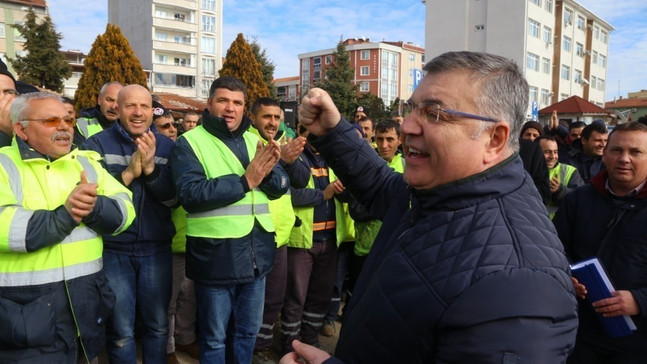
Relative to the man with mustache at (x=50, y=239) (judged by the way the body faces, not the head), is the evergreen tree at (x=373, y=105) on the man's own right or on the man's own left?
on the man's own left

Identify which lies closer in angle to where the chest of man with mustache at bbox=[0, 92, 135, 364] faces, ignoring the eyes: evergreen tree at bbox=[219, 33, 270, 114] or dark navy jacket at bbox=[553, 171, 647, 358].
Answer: the dark navy jacket

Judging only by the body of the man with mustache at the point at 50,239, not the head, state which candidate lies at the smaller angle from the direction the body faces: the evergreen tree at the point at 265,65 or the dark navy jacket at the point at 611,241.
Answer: the dark navy jacket

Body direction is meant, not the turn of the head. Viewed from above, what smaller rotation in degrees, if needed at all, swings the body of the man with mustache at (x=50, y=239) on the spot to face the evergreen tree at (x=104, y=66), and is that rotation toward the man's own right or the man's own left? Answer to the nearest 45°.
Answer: approximately 135° to the man's own left

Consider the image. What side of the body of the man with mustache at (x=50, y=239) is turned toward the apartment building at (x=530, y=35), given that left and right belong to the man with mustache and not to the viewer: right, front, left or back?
left

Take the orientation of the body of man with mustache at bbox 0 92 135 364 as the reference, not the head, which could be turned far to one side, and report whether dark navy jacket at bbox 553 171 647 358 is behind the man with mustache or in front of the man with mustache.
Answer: in front

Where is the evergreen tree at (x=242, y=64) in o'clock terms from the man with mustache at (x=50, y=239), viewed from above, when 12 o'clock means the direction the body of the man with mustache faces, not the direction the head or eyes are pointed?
The evergreen tree is roughly at 8 o'clock from the man with mustache.

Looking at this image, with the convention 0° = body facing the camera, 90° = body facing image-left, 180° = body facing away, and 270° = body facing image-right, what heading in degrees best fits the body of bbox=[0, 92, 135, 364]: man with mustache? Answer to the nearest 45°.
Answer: approximately 315°
